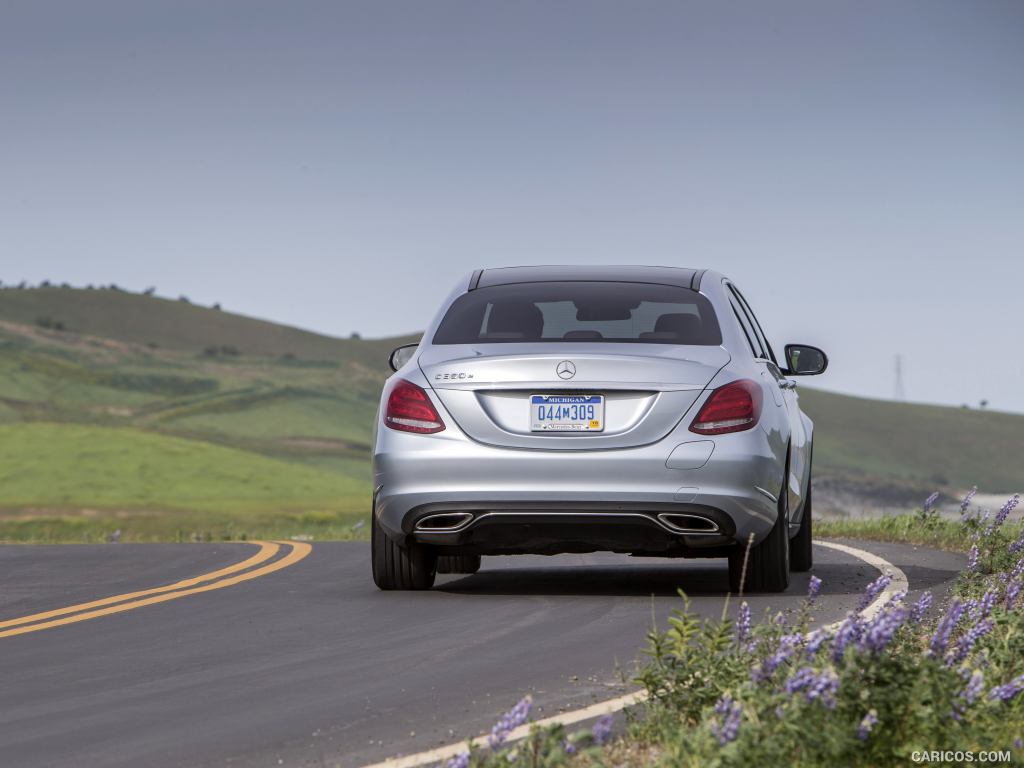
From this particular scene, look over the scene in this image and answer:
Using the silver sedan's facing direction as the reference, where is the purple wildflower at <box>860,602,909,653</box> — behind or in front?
behind

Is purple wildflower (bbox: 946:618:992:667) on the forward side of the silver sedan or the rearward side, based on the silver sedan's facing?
on the rearward side

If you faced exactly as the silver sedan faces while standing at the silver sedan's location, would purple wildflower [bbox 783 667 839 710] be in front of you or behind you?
behind

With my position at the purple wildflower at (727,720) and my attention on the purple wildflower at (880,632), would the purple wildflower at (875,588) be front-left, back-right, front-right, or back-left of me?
front-left

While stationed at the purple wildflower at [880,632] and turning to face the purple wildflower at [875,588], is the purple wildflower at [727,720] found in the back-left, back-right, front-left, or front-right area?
back-left

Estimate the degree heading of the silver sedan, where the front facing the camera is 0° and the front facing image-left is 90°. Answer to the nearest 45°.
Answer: approximately 180°

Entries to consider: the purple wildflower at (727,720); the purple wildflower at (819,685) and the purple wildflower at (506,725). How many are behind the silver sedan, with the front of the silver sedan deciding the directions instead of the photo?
3

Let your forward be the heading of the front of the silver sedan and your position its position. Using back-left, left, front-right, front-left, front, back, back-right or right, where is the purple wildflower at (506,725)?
back

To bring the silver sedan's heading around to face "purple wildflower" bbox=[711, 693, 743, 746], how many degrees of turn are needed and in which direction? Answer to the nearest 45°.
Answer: approximately 180°
